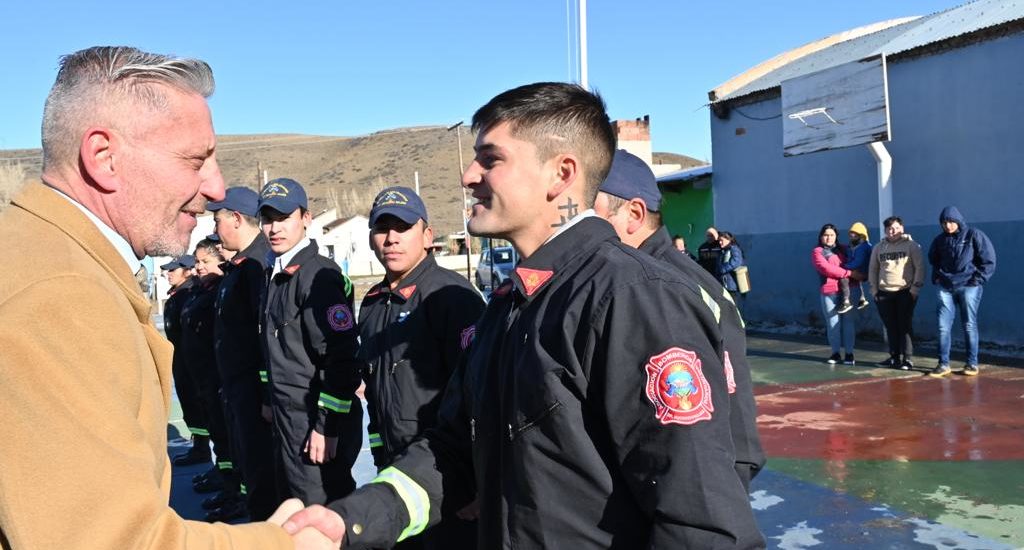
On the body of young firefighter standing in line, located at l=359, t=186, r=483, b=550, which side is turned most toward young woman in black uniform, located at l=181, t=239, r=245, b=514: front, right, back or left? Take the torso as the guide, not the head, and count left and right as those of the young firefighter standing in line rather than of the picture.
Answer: right

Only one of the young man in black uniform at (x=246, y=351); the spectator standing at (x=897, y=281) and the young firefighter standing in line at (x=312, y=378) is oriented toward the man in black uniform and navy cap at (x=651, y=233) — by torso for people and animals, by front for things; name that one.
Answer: the spectator standing

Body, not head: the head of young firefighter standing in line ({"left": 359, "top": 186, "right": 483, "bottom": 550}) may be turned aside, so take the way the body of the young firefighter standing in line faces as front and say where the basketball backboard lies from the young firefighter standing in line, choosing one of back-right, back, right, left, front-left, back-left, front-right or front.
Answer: back

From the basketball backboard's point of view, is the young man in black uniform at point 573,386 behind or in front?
in front

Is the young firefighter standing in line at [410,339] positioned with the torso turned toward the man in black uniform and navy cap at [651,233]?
no

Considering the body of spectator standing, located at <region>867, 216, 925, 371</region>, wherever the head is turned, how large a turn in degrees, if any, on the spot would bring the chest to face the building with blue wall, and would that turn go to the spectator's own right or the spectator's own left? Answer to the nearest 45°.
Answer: approximately 180°

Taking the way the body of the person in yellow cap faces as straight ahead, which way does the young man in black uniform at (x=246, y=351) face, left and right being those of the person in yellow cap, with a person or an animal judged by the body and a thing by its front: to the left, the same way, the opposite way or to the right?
the same way

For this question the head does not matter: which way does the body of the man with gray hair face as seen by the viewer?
to the viewer's right

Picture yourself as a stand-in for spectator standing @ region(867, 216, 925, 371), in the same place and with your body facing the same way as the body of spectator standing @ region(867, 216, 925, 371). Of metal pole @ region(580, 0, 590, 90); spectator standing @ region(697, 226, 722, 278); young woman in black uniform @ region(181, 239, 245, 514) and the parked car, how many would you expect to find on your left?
0

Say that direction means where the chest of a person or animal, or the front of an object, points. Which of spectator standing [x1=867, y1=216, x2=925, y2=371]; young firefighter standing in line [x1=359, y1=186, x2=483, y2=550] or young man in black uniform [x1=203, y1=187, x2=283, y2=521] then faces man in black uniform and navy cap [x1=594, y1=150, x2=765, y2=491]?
the spectator standing

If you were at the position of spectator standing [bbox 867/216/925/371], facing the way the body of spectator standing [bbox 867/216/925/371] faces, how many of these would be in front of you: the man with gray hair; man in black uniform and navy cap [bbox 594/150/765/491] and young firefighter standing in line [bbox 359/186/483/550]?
3

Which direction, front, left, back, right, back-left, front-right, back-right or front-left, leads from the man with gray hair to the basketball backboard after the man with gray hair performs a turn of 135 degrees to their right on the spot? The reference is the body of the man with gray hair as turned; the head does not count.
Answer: back

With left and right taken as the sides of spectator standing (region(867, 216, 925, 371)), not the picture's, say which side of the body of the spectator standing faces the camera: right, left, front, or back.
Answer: front

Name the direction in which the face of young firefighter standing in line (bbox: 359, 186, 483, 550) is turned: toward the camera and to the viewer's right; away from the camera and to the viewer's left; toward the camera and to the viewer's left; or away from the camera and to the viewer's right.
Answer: toward the camera and to the viewer's left

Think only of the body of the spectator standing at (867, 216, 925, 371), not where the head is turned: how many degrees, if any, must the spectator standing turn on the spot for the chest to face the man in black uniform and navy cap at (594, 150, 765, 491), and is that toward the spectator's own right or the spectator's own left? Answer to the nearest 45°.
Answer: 0° — they already face them

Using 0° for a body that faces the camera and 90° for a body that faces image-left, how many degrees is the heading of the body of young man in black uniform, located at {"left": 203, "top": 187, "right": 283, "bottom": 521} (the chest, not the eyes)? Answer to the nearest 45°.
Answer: approximately 90°
